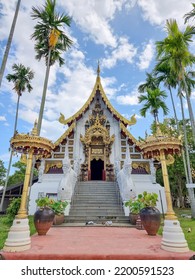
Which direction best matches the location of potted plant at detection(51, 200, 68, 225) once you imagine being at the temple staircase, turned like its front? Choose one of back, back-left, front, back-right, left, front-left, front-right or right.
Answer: front-right

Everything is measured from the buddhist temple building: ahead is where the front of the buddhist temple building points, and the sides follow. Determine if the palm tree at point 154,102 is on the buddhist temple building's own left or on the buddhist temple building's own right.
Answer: on the buddhist temple building's own left

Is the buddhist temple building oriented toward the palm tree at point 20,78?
no

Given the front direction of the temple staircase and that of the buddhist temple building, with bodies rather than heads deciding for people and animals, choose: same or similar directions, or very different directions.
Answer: same or similar directions

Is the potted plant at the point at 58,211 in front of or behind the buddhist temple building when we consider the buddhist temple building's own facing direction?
in front

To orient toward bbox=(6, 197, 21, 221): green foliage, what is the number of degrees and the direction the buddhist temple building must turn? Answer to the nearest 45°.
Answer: approximately 45° to its right

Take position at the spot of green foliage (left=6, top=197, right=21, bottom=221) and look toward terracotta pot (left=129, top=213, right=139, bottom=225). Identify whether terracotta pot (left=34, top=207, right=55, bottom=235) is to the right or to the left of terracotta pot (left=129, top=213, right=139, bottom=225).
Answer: right

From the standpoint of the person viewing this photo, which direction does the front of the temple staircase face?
facing the viewer

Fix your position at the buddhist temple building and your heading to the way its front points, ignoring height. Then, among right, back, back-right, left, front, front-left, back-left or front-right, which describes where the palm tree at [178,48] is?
front-left

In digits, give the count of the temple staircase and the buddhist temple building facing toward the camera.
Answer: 2

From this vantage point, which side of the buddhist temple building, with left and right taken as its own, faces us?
front

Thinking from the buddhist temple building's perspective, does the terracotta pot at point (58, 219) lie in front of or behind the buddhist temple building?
in front

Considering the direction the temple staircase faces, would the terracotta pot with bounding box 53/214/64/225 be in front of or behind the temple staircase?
in front

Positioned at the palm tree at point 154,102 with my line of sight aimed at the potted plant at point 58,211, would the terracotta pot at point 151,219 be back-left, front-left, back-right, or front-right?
front-left

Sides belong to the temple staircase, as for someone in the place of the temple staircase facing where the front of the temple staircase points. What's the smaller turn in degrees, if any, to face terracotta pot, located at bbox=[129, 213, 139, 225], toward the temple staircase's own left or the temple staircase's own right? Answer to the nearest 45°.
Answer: approximately 45° to the temple staircase's own left
